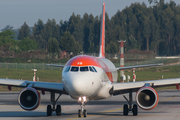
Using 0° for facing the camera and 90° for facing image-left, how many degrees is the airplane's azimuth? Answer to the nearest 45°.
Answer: approximately 0°
